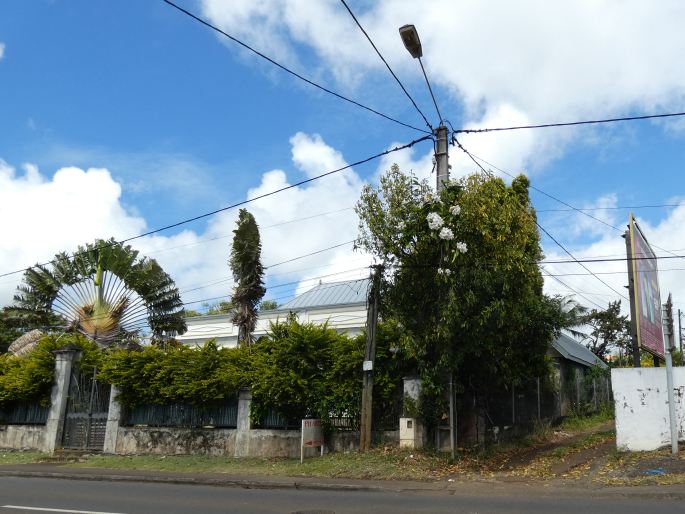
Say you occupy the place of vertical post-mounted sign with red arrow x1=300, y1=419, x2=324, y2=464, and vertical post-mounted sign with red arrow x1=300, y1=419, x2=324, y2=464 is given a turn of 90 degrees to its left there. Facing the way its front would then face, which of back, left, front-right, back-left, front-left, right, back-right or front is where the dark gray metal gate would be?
left

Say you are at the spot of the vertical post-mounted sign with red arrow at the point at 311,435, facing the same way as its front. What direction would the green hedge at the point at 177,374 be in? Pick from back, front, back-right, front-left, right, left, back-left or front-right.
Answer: back

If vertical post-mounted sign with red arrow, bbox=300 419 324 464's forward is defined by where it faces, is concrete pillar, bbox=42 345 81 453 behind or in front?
behind

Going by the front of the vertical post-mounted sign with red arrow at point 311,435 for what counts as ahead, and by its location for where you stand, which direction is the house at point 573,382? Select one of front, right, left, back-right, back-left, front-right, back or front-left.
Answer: left

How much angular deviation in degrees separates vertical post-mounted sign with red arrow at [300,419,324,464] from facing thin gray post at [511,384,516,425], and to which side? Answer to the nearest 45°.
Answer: approximately 90° to its left

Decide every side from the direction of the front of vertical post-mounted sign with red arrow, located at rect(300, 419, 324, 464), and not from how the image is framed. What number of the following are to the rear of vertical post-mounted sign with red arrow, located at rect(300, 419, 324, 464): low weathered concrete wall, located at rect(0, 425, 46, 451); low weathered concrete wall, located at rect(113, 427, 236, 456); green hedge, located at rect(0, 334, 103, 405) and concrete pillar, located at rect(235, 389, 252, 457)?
4

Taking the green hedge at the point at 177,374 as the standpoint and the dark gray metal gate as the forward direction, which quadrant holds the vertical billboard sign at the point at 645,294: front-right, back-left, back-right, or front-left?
back-right

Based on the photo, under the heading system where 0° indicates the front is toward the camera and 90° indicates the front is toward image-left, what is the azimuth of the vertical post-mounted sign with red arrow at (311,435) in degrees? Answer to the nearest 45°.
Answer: approximately 315°
